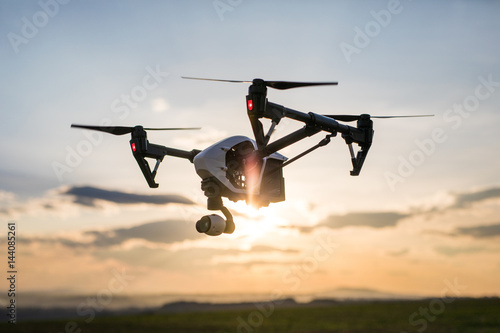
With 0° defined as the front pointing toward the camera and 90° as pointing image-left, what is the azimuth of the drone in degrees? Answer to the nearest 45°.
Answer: approximately 45°
